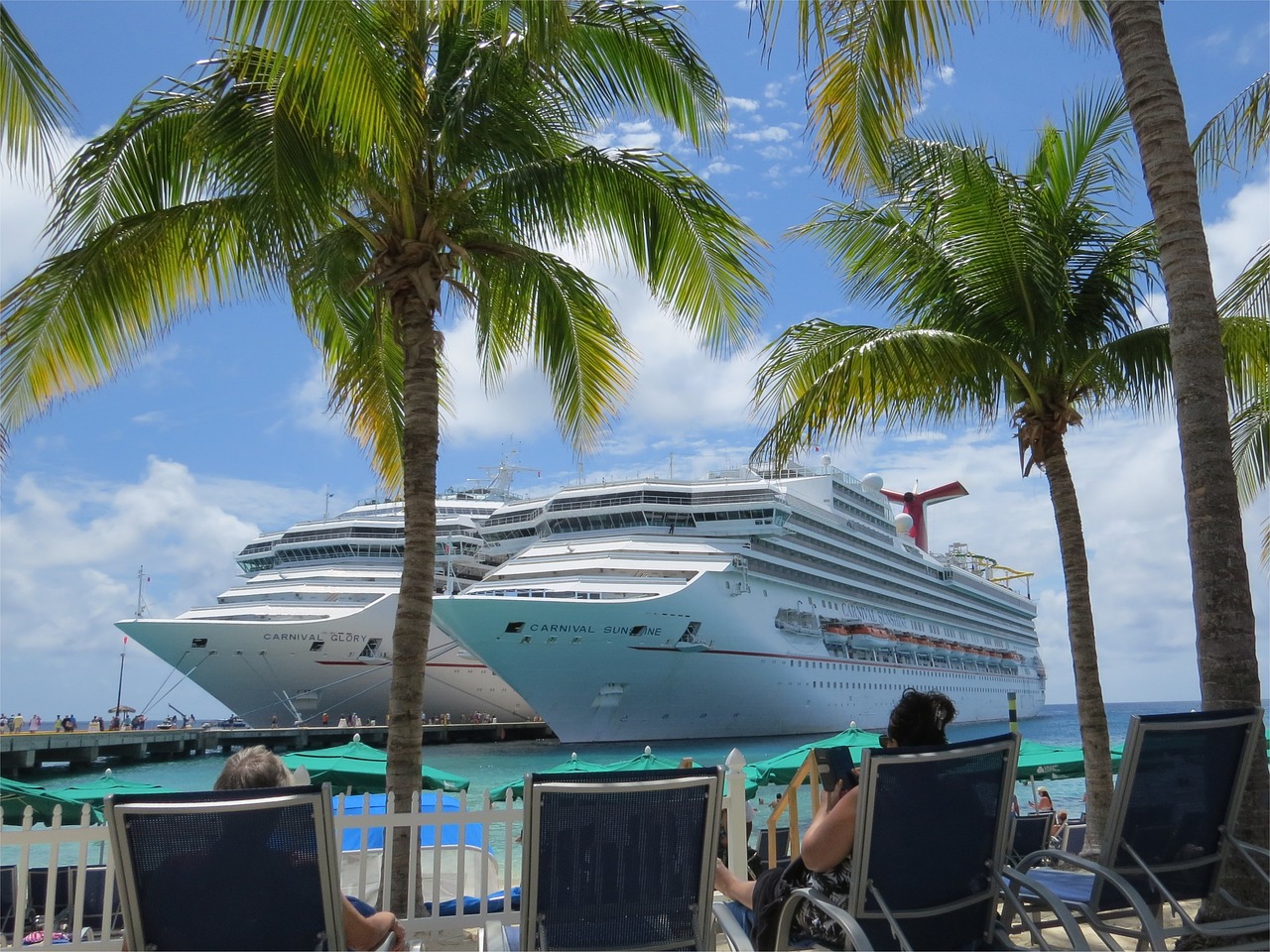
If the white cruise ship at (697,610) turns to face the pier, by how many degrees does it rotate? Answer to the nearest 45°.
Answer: approximately 45° to its right

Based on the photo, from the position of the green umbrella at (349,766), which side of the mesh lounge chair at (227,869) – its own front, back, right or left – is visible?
front

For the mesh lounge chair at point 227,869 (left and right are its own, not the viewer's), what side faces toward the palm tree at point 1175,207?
right

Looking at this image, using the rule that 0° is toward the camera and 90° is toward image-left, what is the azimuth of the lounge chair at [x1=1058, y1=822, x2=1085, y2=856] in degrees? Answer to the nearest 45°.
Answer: approximately 135°

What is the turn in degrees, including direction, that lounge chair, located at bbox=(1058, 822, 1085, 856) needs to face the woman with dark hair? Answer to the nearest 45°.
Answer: approximately 135° to its left

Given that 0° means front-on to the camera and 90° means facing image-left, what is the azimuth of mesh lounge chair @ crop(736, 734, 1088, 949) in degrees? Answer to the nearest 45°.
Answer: approximately 135°

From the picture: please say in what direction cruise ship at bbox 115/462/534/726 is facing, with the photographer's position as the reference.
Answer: facing the viewer and to the left of the viewer

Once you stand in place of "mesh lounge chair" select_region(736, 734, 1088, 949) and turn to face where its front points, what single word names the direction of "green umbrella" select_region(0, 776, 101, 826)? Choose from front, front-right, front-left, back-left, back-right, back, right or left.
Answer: front

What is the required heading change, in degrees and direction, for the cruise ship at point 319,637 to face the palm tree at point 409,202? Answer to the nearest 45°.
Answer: approximately 45° to its left

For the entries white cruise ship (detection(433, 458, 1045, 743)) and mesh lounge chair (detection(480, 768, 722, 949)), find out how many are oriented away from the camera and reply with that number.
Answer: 1

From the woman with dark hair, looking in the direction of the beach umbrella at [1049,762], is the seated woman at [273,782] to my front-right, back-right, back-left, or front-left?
back-left

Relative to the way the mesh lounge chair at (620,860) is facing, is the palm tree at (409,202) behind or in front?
in front

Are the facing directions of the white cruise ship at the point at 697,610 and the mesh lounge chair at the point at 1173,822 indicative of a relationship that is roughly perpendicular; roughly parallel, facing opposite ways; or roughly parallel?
roughly perpendicular

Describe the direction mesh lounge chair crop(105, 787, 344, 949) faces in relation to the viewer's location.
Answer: facing away from the viewer

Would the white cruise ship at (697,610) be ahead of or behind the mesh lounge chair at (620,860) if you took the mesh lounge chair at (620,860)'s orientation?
ahead

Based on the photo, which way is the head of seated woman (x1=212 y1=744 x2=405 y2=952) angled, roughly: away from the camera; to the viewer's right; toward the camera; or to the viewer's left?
away from the camera

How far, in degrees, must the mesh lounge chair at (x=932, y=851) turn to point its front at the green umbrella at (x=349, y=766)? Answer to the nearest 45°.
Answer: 0° — it already faces it
